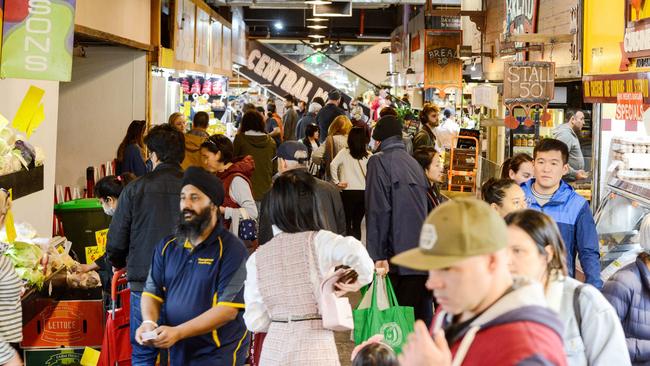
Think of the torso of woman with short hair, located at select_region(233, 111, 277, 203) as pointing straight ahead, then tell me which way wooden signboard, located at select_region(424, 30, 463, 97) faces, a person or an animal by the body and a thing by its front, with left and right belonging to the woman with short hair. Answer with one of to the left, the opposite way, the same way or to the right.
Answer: the opposite way

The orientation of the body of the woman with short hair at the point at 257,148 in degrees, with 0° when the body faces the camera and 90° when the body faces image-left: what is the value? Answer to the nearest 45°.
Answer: approximately 180°

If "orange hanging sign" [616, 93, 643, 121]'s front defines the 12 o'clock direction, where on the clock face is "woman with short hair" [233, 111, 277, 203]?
The woman with short hair is roughly at 4 o'clock from the orange hanging sign.

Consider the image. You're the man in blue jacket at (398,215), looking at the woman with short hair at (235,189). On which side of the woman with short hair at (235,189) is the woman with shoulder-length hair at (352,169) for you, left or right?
right

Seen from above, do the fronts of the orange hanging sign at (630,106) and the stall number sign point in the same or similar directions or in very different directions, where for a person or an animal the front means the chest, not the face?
same or similar directions

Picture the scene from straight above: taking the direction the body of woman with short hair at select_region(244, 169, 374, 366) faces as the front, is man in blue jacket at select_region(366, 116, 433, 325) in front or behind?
in front

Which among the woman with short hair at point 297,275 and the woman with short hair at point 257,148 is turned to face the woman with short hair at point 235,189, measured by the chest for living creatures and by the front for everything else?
the woman with short hair at point 297,275

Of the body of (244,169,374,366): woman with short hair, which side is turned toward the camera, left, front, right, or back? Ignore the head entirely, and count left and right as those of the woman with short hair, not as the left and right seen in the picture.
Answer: back

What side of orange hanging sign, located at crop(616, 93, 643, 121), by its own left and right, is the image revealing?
front

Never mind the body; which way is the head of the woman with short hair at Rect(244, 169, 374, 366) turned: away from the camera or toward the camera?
away from the camera

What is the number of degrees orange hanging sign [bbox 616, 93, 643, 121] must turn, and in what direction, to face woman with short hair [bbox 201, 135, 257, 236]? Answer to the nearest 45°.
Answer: approximately 90° to its right

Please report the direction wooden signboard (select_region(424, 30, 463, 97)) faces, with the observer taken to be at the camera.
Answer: facing the viewer

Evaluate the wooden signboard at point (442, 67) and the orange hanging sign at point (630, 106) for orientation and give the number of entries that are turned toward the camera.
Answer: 2

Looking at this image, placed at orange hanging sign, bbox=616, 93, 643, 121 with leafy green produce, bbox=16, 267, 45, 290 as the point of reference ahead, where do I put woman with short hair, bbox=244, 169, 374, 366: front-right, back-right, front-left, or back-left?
front-left

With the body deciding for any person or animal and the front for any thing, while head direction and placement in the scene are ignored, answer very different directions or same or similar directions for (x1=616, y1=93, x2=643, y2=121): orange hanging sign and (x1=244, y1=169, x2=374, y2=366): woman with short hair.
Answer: very different directions

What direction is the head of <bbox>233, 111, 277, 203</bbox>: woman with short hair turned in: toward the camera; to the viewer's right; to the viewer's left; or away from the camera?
away from the camera

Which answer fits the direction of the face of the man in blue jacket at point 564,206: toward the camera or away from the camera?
toward the camera

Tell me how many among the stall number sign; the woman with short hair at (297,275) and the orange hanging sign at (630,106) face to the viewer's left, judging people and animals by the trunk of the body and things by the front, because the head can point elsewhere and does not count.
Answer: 0

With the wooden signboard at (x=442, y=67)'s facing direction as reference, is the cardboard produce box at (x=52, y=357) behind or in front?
in front
